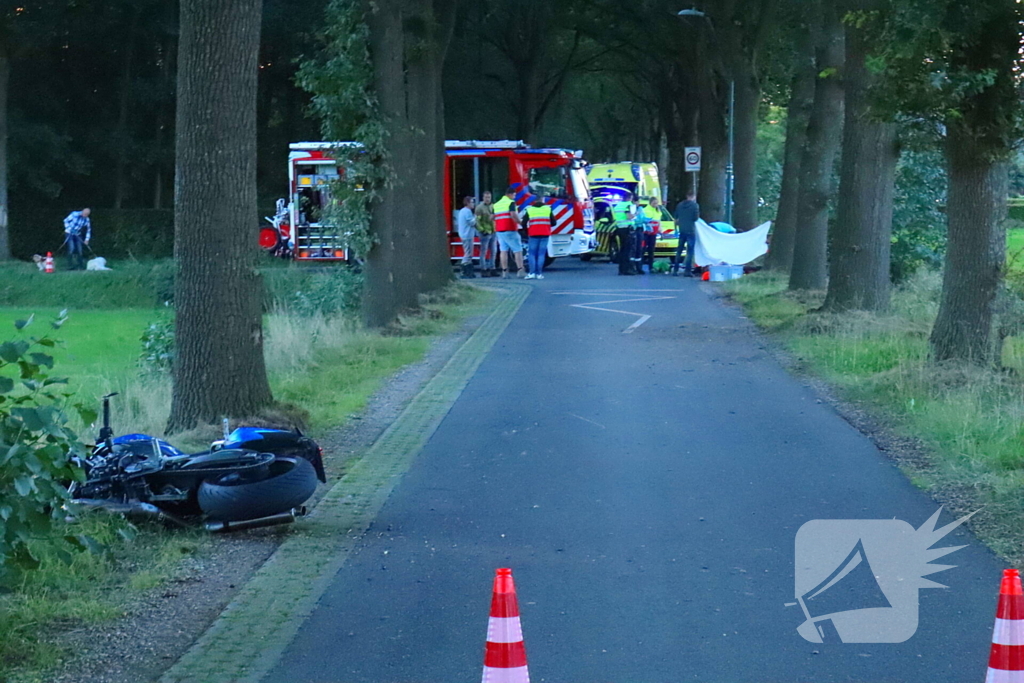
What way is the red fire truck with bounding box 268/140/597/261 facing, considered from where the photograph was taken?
facing to the right of the viewer

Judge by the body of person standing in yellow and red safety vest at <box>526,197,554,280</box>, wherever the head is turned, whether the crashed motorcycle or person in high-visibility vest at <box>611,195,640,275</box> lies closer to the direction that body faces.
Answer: the person in high-visibility vest

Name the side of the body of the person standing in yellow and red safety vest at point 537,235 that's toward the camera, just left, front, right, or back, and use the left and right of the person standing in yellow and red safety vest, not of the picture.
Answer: back

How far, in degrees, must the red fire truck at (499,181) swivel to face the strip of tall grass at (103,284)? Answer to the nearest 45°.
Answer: approximately 180°

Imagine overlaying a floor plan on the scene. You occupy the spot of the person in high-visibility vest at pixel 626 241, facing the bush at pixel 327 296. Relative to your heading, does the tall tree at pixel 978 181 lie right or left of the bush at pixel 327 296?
left

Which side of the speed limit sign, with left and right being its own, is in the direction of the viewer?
front

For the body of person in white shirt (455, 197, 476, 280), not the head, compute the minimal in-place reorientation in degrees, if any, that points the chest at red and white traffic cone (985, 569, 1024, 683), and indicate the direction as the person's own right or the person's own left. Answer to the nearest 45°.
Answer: approximately 90° to the person's own right

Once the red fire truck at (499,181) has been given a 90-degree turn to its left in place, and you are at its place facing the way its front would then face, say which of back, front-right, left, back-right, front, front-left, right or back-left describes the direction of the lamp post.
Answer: right

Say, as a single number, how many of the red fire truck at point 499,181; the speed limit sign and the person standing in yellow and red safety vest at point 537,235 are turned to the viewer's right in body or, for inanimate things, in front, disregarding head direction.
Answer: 1

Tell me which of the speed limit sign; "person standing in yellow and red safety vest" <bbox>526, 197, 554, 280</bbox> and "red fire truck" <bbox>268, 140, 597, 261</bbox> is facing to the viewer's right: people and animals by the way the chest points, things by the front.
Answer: the red fire truck

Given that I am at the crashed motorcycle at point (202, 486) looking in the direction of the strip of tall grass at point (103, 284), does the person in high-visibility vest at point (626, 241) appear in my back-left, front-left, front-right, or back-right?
front-right

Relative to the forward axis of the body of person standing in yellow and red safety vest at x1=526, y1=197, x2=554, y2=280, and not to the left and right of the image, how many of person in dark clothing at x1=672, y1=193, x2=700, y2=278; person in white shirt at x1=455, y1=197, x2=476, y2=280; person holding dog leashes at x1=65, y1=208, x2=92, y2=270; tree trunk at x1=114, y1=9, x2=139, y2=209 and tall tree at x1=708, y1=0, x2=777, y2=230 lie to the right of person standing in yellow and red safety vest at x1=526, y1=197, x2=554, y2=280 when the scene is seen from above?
2

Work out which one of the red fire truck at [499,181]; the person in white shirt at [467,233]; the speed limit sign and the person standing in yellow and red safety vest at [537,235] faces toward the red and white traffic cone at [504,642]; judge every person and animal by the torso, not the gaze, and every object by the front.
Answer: the speed limit sign

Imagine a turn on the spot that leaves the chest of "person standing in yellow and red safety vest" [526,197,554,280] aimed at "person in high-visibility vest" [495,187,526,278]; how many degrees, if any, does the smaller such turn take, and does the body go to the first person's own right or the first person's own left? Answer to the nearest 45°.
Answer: approximately 90° to the first person's own left
